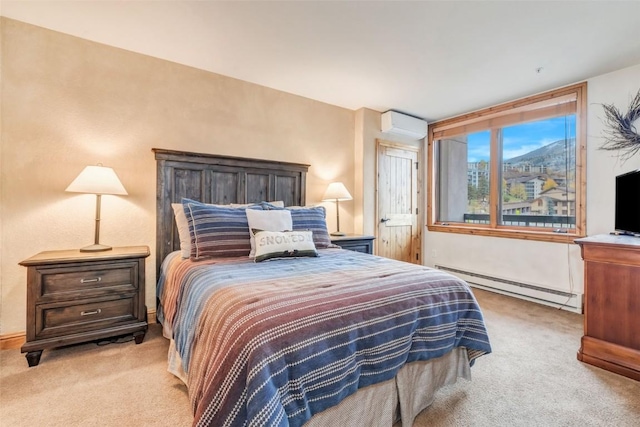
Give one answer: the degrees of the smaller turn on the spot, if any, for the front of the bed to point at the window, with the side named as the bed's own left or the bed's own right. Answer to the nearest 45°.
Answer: approximately 90° to the bed's own left

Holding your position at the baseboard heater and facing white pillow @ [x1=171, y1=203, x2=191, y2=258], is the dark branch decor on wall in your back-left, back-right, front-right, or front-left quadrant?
back-left

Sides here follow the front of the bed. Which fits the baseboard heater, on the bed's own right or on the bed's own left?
on the bed's own left

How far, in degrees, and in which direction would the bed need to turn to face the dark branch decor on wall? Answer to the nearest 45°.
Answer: approximately 90° to its left

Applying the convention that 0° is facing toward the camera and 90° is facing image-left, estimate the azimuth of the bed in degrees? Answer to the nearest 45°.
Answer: approximately 315°

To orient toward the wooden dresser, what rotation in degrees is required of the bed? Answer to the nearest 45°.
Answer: approximately 45° to its left

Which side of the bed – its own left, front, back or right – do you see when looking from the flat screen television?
left

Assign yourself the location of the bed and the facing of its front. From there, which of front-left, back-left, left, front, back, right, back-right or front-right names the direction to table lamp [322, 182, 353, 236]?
back-left
